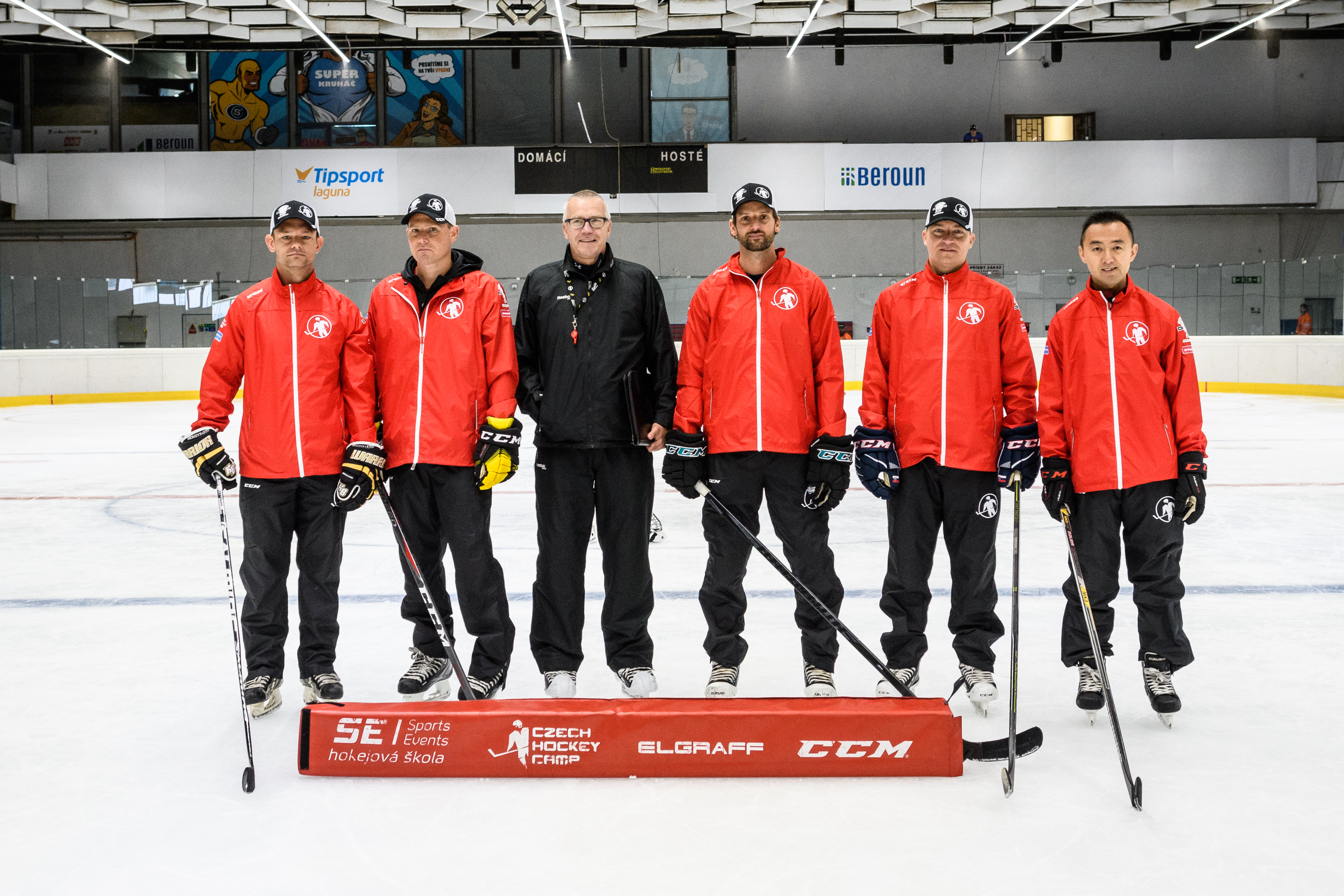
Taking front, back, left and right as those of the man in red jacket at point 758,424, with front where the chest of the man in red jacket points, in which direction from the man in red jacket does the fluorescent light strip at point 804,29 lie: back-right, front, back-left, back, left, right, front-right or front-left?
back

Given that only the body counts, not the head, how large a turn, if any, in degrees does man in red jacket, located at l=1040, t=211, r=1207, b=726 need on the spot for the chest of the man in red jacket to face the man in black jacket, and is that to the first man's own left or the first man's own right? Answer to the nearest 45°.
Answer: approximately 90° to the first man's own right

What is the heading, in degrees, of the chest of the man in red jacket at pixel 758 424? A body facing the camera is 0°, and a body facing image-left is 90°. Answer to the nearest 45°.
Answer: approximately 0°

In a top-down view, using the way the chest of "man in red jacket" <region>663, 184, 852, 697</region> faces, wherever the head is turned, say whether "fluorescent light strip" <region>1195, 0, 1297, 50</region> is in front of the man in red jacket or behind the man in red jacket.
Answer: behind

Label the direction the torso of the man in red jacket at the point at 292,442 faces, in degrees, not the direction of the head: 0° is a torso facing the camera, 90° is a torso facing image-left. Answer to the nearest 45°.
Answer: approximately 0°
